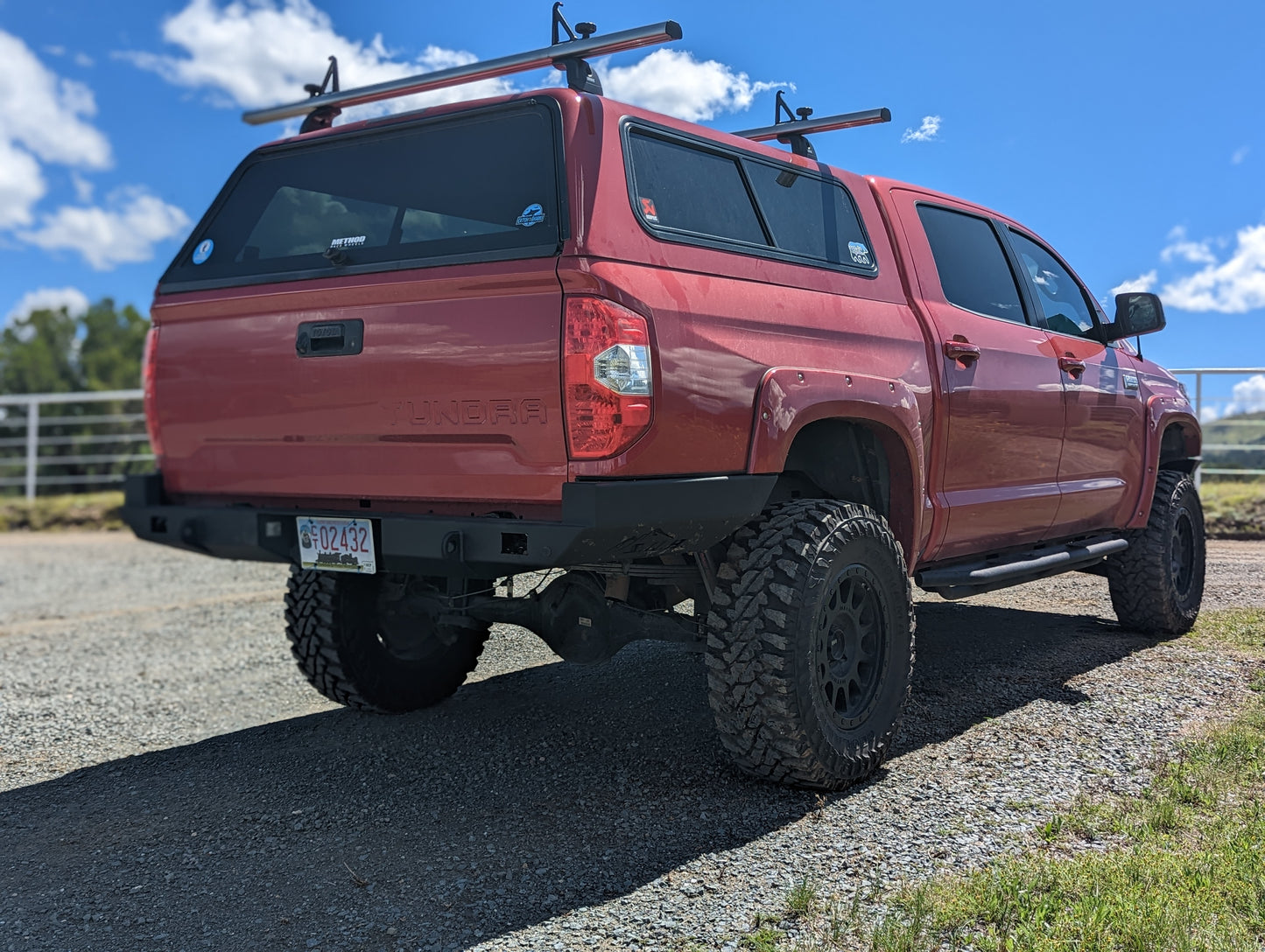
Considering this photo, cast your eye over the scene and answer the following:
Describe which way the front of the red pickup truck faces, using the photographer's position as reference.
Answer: facing away from the viewer and to the right of the viewer
